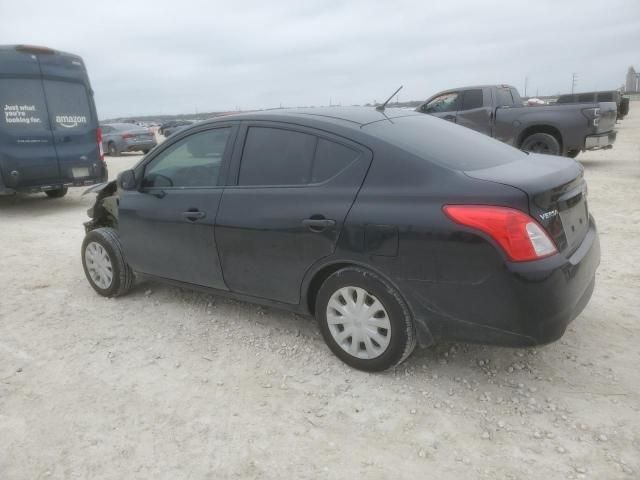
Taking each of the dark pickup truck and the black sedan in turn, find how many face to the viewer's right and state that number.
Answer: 0

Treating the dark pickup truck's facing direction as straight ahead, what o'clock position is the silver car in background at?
The silver car in background is roughly at 11 o'clock from the dark pickup truck.

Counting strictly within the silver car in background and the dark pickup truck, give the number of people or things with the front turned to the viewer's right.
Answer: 0

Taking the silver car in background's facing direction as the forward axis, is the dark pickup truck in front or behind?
behind

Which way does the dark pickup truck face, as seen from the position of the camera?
facing away from the viewer and to the left of the viewer

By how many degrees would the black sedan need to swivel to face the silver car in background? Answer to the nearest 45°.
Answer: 0° — it already faces it

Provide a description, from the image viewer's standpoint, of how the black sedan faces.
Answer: facing away from the viewer and to the left of the viewer

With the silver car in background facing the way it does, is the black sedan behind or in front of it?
behind

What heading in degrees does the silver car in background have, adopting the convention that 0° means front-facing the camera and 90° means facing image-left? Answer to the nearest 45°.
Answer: approximately 135°
